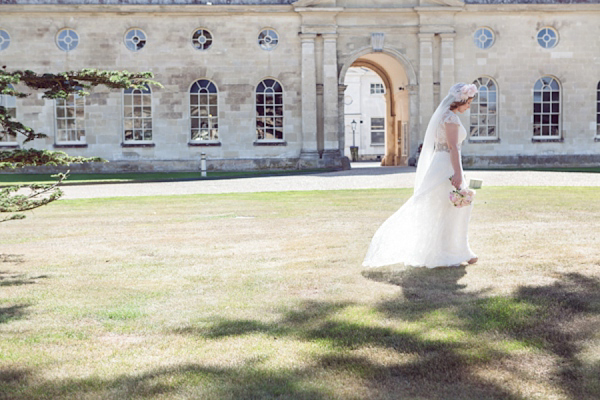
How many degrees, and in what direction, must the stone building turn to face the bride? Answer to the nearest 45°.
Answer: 0° — it already faces them

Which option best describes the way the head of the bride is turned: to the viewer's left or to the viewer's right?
to the viewer's right

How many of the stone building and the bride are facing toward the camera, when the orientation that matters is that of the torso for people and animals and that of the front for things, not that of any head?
1

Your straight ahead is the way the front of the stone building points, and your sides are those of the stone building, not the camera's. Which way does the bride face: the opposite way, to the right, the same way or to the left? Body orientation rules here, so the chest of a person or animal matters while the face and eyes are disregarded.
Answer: to the left

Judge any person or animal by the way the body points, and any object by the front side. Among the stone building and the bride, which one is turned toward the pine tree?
the stone building

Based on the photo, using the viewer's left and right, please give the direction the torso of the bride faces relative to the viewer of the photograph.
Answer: facing to the right of the viewer

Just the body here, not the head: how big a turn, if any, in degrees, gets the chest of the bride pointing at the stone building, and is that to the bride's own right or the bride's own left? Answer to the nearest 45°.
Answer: approximately 90° to the bride's own left

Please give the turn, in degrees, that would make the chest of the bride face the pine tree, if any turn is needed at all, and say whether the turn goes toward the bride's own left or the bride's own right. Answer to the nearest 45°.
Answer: approximately 180°

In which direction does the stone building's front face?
toward the camera

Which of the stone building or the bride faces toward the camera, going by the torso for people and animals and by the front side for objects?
the stone building

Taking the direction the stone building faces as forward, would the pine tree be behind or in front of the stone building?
in front
